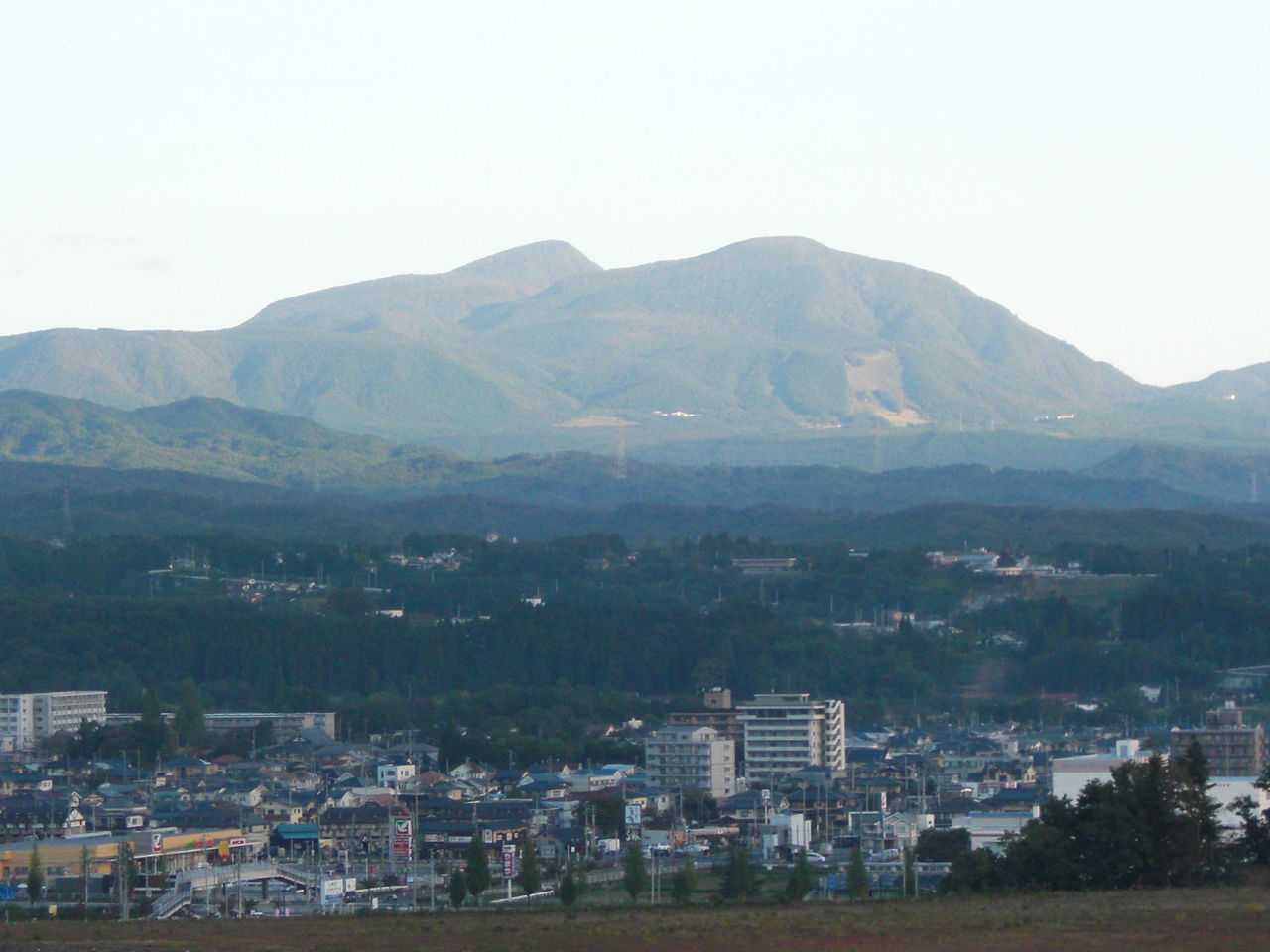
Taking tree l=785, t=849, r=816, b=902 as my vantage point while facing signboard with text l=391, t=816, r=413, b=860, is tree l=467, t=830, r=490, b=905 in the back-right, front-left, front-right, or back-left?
front-left

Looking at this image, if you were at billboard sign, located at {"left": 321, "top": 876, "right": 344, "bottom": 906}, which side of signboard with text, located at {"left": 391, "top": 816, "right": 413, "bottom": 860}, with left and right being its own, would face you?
front

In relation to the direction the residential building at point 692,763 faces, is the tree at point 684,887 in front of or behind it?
in front

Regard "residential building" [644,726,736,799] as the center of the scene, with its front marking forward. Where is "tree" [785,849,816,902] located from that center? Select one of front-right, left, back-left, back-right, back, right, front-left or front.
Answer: front-left

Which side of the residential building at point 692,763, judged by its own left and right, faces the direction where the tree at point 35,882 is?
front

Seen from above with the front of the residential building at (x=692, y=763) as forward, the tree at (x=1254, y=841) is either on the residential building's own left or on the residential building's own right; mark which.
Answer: on the residential building's own left

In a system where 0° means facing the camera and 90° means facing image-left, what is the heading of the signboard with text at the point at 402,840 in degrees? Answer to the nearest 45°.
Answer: approximately 0°

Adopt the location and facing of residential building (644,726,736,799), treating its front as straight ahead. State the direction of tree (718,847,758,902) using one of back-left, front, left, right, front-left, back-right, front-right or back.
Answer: front-left

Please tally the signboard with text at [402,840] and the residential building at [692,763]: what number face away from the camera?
0

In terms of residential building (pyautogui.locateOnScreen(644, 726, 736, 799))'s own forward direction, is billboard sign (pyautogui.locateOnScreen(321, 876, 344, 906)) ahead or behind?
ahead

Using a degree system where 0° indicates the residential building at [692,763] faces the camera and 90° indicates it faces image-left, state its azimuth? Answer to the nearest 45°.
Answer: approximately 45°

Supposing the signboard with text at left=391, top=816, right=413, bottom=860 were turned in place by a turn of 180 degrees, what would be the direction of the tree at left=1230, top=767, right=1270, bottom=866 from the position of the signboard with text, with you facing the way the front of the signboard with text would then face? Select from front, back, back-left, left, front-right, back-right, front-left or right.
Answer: back-right
